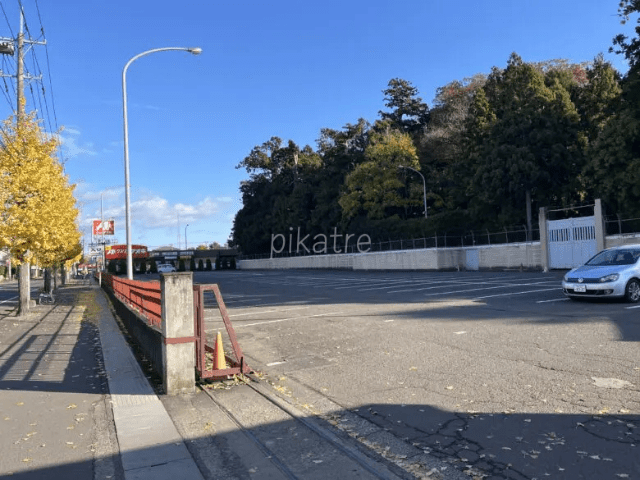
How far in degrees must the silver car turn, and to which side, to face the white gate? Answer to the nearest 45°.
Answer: approximately 135° to its right

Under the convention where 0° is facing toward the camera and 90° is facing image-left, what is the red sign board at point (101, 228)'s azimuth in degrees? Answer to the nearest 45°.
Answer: approximately 0°

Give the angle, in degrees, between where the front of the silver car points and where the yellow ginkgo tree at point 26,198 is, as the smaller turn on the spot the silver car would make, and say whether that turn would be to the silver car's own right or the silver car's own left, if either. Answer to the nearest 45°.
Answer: approximately 45° to the silver car's own right

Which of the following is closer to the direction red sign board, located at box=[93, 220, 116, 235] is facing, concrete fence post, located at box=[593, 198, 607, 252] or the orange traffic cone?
the orange traffic cone

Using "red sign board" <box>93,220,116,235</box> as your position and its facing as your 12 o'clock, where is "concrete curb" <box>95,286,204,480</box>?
The concrete curb is roughly at 12 o'clock from the red sign board.

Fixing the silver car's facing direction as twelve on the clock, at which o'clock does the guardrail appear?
The guardrail is roughly at 12 o'clock from the silver car.

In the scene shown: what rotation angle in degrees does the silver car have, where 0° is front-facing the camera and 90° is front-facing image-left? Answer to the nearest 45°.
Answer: approximately 45°

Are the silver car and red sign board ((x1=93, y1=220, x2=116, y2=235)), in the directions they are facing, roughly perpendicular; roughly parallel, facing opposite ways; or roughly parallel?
roughly perpendicular

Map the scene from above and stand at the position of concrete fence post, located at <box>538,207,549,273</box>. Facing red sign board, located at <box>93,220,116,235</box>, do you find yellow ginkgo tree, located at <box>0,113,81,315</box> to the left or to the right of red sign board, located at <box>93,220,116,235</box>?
left

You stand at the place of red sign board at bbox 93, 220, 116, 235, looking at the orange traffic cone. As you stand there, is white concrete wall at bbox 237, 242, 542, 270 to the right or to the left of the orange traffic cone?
left

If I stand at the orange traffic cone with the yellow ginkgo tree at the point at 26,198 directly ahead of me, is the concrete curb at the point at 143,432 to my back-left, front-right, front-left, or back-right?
back-left

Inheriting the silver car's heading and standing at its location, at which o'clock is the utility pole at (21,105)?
The utility pole is roughly at 1 o'clock from the silver car.
